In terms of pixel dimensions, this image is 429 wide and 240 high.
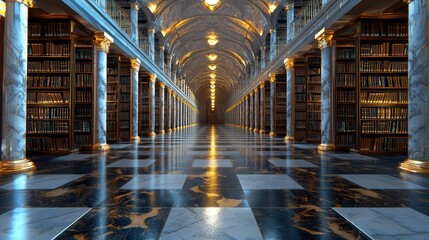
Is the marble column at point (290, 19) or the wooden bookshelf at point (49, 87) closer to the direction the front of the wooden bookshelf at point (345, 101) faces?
the wooden bookshelf
